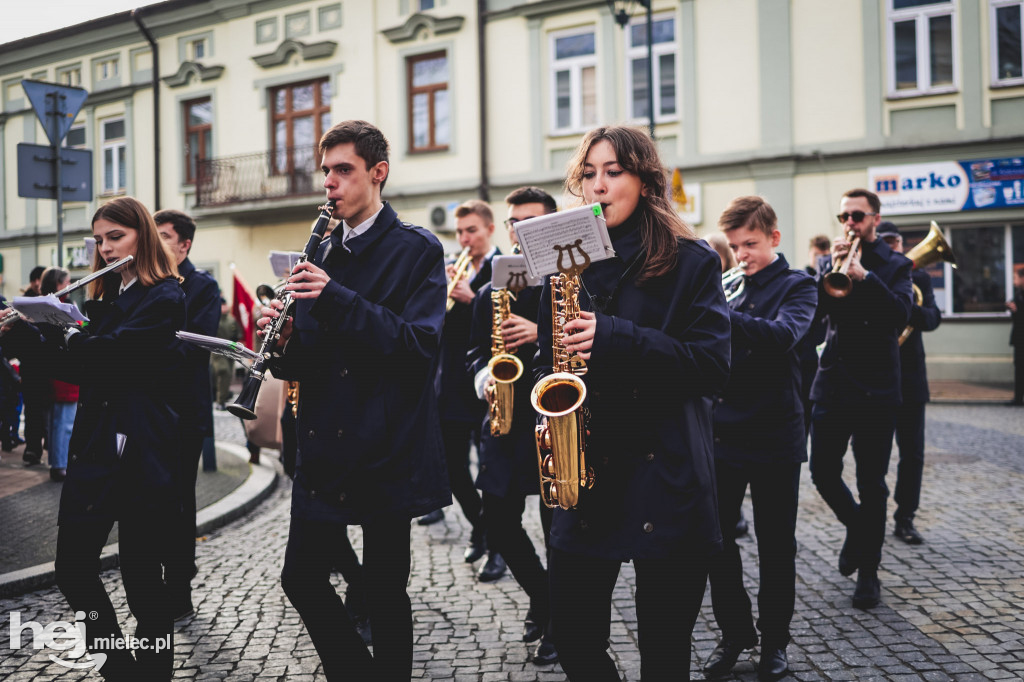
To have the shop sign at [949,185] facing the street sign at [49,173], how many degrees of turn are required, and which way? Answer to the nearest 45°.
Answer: approximately 45° to its right

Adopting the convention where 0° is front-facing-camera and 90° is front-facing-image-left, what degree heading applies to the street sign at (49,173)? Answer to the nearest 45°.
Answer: approximately 180°

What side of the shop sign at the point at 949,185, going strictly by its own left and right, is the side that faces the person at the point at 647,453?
front

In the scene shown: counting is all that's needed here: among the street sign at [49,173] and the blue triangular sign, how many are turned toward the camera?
0

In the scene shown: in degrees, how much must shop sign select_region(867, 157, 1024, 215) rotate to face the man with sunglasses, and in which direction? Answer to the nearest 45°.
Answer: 0° — it already faces them

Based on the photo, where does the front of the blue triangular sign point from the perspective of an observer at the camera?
facing away from the viewer

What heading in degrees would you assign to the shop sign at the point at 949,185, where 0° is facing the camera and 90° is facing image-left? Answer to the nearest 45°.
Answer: approximately 0°

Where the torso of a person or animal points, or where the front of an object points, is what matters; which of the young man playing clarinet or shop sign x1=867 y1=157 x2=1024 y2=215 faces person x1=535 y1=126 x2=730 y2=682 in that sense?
the shop sign

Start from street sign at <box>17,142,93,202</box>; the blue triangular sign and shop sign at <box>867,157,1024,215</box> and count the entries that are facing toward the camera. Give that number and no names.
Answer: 1
